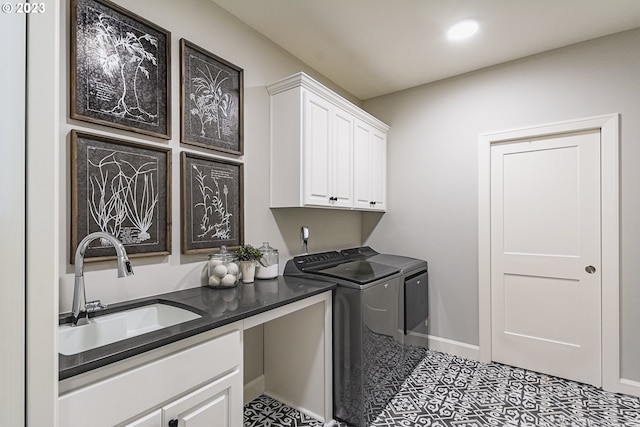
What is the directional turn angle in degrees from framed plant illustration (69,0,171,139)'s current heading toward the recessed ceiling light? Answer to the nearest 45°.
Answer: approximately 45° to its left

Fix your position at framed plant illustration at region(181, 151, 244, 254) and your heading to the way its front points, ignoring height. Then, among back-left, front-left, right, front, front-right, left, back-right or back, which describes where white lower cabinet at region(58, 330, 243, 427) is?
front-right

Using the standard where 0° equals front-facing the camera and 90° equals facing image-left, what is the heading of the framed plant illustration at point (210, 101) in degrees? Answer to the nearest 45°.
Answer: approximately 315°

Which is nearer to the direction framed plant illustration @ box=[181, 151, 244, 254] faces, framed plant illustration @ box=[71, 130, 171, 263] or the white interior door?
the white interior door

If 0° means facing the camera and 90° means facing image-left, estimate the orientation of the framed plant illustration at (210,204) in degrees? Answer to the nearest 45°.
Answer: approximately 315°
